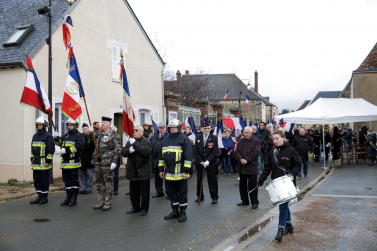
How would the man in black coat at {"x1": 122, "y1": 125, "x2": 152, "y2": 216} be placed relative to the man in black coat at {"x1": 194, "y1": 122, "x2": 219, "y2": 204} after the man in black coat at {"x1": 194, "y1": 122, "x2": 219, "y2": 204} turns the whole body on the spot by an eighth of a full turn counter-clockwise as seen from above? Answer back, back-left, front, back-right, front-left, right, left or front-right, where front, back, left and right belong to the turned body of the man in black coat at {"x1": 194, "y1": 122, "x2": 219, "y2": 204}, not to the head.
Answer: right

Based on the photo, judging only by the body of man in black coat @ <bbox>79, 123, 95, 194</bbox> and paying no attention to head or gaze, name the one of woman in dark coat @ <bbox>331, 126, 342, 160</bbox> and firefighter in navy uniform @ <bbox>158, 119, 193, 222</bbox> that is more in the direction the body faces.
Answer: the firefighter in navy uniform

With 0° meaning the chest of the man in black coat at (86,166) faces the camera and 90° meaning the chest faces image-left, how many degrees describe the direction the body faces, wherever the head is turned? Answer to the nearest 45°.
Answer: approximately 45°

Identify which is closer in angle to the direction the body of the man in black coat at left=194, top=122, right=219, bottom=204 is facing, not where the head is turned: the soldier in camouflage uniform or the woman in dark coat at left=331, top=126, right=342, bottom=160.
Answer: the soldier in camouflage uniform

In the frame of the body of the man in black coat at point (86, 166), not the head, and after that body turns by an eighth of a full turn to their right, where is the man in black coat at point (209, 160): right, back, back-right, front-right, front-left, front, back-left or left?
back-left

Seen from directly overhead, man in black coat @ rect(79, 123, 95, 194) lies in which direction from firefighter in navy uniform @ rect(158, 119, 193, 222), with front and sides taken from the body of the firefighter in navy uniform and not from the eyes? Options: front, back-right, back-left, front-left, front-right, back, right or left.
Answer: right

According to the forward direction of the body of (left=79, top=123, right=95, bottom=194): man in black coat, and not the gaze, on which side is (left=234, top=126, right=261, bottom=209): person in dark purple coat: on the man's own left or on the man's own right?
on the man's own left

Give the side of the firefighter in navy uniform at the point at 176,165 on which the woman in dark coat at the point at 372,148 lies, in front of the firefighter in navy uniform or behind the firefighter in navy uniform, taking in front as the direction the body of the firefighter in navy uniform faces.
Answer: behind

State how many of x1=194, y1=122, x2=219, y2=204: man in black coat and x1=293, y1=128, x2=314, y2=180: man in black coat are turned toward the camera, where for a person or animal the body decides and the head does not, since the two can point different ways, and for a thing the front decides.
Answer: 2

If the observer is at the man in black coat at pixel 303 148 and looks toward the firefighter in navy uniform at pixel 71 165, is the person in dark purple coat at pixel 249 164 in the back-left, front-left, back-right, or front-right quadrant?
front-left

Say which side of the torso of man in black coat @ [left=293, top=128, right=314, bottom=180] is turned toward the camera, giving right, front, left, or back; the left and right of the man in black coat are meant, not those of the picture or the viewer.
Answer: front

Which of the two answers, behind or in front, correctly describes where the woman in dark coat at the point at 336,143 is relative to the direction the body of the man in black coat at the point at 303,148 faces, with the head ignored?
behind

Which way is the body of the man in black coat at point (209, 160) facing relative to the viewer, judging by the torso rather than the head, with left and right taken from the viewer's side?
facing the viewer

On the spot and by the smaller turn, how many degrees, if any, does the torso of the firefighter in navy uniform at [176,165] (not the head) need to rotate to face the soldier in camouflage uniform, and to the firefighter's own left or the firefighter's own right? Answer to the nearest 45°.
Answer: approximately 90° to the firefighter's own right

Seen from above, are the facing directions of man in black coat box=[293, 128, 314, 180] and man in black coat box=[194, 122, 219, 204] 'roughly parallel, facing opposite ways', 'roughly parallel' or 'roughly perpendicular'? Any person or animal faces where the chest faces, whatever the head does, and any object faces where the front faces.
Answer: roughly parallel

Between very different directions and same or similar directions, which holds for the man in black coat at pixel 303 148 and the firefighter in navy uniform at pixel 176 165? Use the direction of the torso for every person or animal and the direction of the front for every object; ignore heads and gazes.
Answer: same or similar directions

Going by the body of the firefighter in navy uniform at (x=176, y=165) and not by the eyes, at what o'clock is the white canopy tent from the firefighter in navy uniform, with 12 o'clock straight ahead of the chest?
The white canopy tent is roughly at 6 o'clock from the firefighter in navy uniform.
